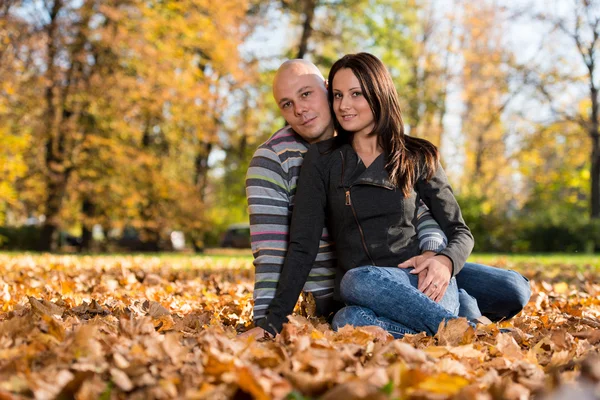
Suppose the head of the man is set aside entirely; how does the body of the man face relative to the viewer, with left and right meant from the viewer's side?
facing the viewer and to the right of the viewer

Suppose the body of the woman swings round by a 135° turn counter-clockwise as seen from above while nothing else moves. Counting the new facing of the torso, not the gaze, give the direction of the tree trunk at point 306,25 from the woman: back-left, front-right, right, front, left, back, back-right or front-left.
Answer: front-left

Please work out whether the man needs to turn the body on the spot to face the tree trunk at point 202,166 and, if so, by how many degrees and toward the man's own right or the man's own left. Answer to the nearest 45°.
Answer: approximately 135° to the man's own left

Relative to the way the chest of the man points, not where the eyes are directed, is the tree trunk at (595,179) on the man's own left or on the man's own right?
on the man's own left

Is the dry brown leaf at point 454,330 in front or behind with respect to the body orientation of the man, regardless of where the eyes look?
in front

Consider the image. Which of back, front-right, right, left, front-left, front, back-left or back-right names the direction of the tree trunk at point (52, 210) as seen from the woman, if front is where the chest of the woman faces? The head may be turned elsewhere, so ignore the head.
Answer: back-right

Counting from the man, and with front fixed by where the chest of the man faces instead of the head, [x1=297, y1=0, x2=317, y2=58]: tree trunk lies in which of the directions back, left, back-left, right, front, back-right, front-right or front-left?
back-left

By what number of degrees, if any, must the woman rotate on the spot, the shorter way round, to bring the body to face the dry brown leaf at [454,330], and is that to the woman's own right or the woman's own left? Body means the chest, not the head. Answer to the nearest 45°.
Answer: approximately 45° to the woman's own left

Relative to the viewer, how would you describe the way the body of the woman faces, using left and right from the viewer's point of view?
facing the viewer

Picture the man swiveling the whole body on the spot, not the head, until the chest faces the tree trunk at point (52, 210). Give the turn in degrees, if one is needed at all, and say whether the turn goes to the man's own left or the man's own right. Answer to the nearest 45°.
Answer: approximately 180°

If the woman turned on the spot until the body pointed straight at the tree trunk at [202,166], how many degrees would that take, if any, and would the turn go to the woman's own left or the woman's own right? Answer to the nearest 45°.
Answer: approximately 180°
